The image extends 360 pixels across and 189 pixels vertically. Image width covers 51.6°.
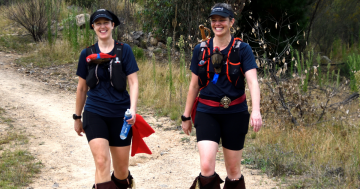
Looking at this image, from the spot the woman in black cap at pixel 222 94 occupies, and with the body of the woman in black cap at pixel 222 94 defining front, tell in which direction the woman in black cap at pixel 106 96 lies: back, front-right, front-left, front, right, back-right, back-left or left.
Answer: right

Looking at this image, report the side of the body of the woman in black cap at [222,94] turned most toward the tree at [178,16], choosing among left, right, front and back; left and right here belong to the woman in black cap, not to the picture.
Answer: back

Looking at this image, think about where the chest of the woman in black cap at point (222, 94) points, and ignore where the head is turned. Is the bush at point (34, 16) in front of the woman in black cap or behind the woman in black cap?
behind

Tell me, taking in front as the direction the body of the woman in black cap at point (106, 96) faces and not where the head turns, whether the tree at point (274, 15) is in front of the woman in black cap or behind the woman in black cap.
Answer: behind

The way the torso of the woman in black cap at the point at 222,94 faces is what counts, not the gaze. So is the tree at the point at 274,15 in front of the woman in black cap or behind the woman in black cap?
behind

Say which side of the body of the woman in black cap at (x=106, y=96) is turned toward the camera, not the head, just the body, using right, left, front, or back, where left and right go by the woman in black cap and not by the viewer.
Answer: front

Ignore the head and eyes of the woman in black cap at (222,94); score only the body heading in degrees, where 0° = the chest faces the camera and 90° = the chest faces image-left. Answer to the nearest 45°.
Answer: approximately 0°

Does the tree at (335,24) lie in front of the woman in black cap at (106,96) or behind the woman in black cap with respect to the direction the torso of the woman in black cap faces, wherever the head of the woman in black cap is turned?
behind

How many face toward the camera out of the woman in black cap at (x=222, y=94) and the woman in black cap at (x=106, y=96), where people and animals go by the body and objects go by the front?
2

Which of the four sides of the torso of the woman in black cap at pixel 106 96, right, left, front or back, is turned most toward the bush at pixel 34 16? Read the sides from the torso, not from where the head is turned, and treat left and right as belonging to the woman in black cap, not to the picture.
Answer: back
